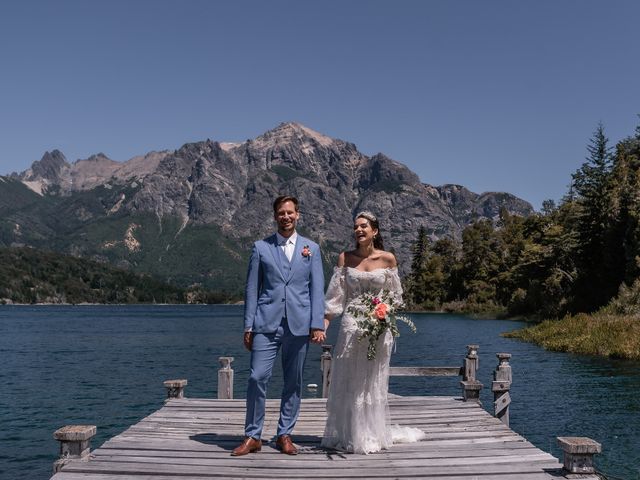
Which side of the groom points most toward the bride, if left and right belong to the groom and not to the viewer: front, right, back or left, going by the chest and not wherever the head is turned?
left

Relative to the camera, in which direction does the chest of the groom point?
toward the camera

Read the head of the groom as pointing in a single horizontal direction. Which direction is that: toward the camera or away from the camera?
toward the camera
